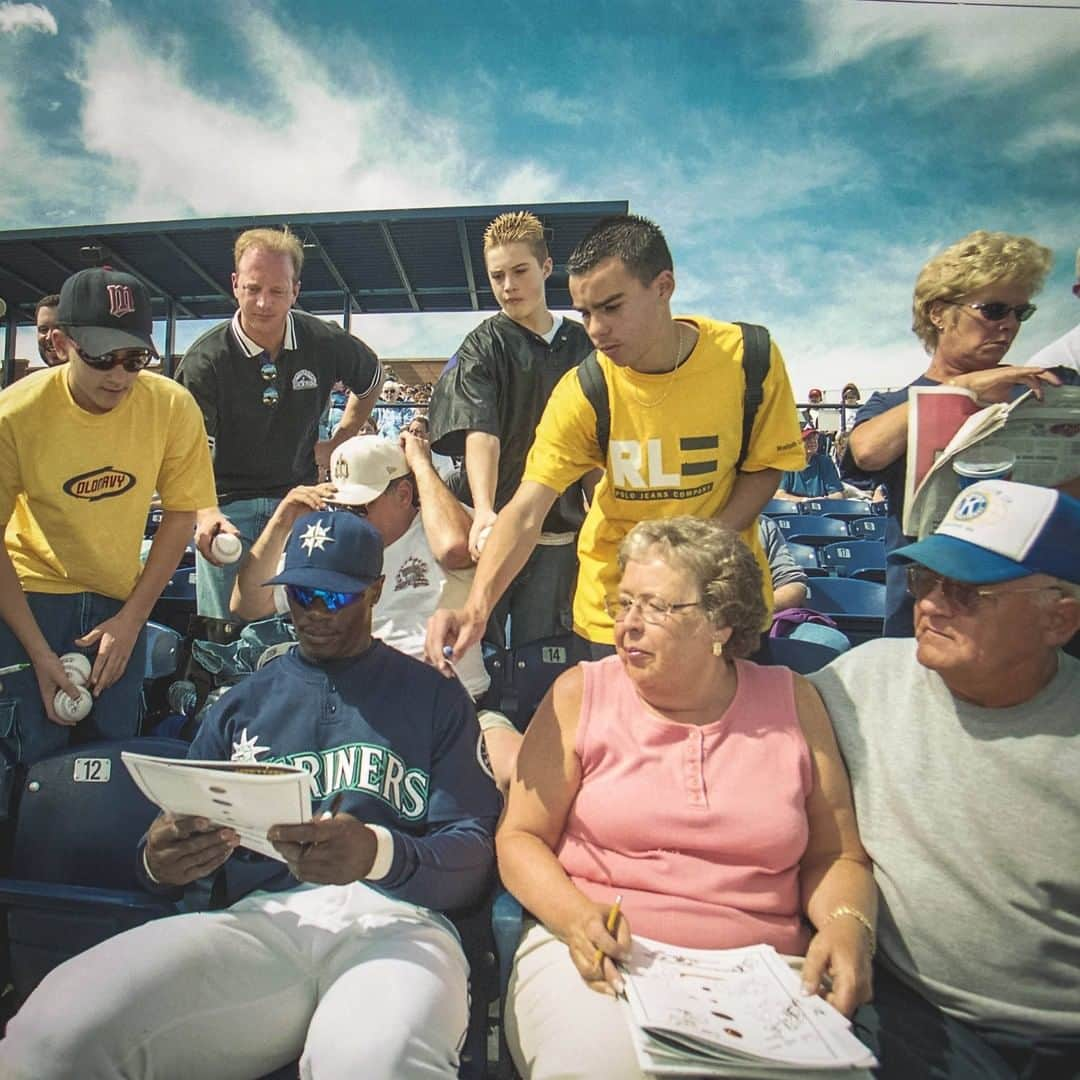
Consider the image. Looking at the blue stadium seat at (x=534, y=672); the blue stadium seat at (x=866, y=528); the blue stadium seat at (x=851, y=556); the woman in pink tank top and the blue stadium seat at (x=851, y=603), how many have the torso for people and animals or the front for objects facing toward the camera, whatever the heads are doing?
5

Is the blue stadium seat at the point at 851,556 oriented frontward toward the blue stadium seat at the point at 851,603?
yes

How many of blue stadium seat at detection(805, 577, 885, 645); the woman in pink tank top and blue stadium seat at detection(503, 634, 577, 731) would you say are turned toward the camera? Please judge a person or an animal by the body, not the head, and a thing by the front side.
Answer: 3

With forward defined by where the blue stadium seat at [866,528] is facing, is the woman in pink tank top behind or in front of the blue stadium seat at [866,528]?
in front

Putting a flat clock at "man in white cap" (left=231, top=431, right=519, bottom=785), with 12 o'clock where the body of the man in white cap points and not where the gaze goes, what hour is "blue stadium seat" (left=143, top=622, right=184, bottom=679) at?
The blue stadium seat is roughly at 3 o'clock from the man in white cap.

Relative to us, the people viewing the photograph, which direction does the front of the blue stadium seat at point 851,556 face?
facing the viewer

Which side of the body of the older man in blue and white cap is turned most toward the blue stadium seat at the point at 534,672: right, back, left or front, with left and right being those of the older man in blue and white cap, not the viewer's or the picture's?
right

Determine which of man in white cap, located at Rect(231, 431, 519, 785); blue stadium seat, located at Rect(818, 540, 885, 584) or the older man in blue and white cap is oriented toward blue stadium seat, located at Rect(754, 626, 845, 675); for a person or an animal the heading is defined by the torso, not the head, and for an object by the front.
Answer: blue stadium seat, located at Rect(818, 540, 885, 584)

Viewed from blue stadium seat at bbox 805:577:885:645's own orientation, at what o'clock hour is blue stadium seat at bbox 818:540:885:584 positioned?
blue stadium seat at bbox 818:540:885:584 is roughly at 6 o'clock from blue stadium seat at bbox 805:577:885:645.

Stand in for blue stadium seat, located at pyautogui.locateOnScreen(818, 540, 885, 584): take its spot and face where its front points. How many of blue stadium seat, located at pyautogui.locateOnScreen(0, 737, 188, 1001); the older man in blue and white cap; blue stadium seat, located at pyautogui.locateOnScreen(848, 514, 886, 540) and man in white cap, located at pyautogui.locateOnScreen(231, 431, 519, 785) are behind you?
1

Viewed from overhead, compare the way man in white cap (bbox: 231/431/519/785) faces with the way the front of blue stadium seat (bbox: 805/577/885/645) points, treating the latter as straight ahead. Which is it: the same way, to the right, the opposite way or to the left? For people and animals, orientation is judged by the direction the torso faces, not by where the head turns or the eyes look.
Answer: the same way

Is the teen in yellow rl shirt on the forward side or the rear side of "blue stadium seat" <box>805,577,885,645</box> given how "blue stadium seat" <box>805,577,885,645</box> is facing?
on the forward side

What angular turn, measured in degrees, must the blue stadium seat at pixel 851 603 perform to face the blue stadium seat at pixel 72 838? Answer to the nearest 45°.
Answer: approximately 45° to its right

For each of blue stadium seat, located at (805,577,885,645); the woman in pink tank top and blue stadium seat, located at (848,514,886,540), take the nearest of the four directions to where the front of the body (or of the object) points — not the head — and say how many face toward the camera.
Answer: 3

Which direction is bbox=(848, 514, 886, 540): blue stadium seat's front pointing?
toward the camera

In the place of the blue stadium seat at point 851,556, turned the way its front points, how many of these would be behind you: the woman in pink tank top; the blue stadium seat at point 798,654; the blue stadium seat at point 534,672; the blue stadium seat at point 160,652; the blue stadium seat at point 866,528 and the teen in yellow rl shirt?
1

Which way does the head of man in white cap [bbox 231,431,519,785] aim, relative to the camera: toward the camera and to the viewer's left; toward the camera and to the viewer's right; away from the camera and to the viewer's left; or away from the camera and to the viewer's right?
toward the camera and to the viewer's left

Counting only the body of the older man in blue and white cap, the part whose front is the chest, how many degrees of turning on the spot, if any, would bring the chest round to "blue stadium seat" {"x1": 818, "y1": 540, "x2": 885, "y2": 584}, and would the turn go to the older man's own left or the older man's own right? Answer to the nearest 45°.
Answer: approximately 135° to the older man's own right
